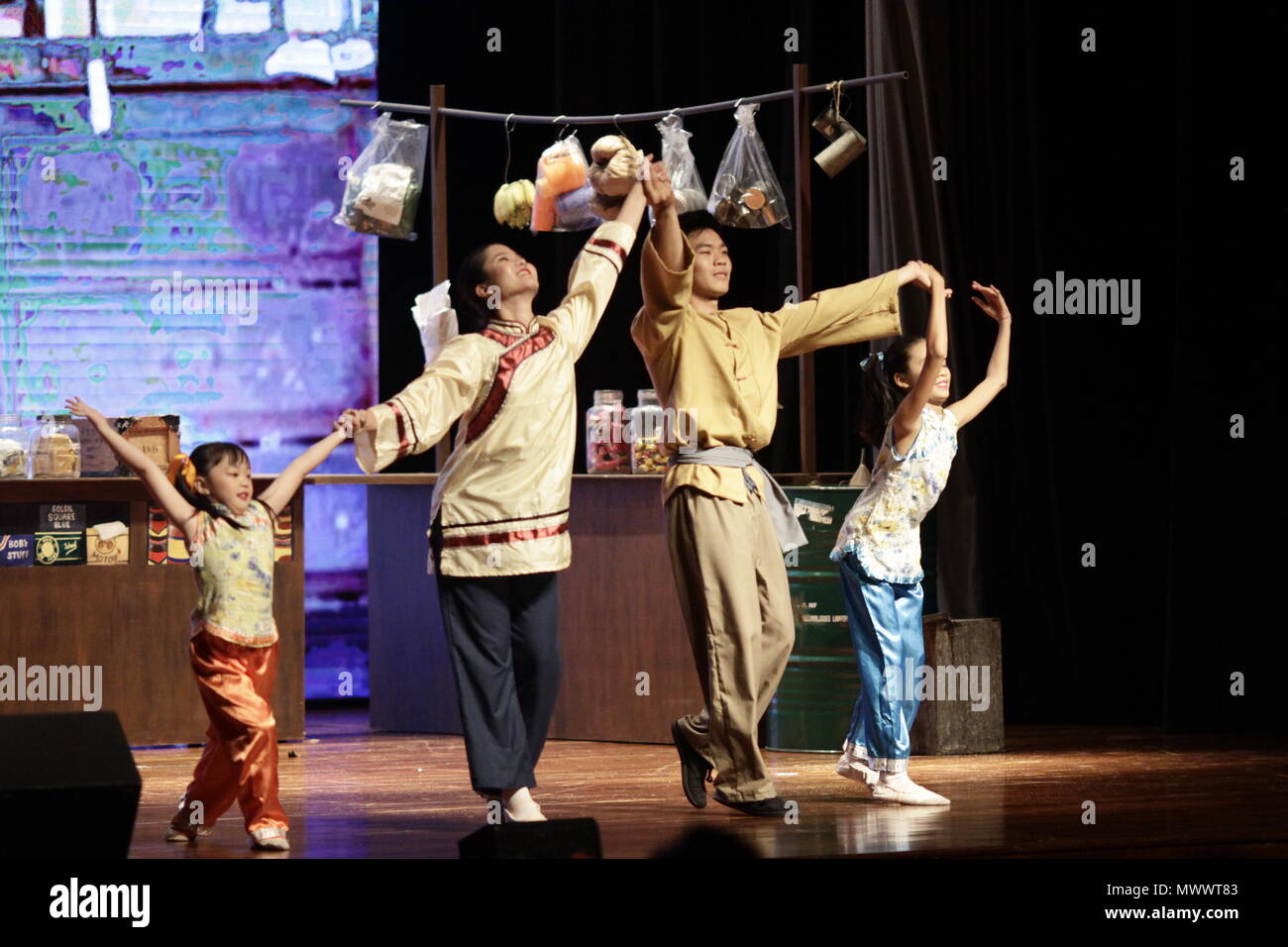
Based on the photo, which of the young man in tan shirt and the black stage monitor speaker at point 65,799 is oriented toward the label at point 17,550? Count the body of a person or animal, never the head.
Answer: the black stage monitor speaker

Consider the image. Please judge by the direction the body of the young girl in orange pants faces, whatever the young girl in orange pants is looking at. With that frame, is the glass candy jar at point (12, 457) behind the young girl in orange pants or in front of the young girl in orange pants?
behind

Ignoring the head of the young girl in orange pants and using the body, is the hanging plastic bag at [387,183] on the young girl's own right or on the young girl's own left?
on the young girl's own left

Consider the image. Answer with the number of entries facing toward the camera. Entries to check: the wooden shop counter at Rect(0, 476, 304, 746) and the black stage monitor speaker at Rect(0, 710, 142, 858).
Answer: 1

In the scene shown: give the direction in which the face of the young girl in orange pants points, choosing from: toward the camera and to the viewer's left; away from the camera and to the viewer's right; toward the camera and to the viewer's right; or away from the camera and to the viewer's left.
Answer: toward the camera and to the viewer's right

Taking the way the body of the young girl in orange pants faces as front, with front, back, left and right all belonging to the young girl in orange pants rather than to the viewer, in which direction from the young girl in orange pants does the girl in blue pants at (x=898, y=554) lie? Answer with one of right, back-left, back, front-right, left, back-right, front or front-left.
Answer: front-left

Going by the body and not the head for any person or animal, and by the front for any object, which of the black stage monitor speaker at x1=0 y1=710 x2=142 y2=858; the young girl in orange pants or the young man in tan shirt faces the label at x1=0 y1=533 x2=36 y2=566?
the black stage monitor speaker

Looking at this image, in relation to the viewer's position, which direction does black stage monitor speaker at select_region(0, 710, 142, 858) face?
facing away from the viewer

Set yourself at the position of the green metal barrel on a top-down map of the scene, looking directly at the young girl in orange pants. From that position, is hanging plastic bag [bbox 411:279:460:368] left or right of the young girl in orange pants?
right

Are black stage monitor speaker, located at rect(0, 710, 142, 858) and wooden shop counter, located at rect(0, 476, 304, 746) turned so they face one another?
yes

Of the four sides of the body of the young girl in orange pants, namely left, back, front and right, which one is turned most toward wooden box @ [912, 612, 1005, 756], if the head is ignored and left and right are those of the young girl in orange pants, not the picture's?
left

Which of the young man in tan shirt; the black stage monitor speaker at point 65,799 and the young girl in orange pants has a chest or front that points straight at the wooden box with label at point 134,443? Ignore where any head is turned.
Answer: the black stage monitor speaker

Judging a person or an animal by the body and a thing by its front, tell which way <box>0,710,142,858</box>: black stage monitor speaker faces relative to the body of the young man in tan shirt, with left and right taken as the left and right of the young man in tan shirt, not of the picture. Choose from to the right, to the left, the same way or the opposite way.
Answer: the opposite way

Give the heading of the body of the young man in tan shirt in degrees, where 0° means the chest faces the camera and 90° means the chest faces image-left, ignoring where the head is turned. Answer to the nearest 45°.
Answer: approximately 315°

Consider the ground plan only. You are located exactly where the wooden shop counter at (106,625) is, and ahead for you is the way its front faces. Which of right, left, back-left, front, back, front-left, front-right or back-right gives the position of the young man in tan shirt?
front-left
